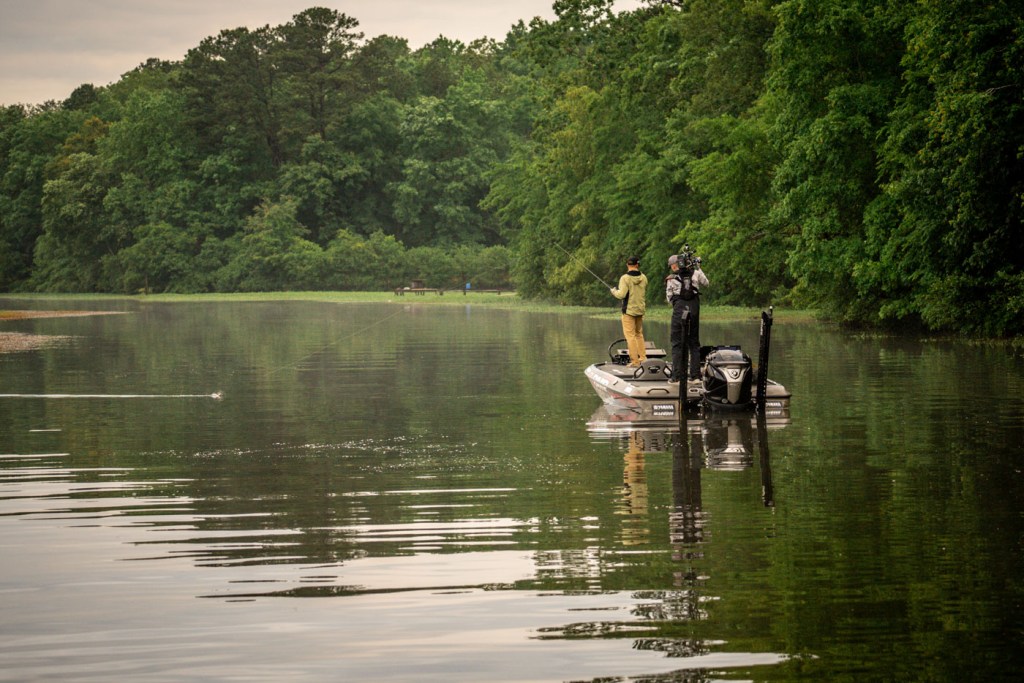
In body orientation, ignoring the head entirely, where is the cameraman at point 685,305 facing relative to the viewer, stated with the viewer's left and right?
facing away from the viewer

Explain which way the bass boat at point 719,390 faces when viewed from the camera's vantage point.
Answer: facing away from the viewer and to the left of the viewer
